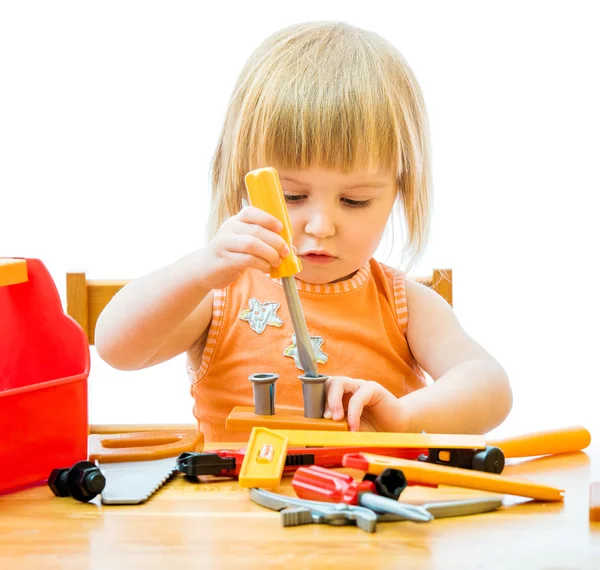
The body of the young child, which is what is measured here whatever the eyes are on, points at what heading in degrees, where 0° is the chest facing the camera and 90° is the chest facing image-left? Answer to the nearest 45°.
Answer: approximately 0°
